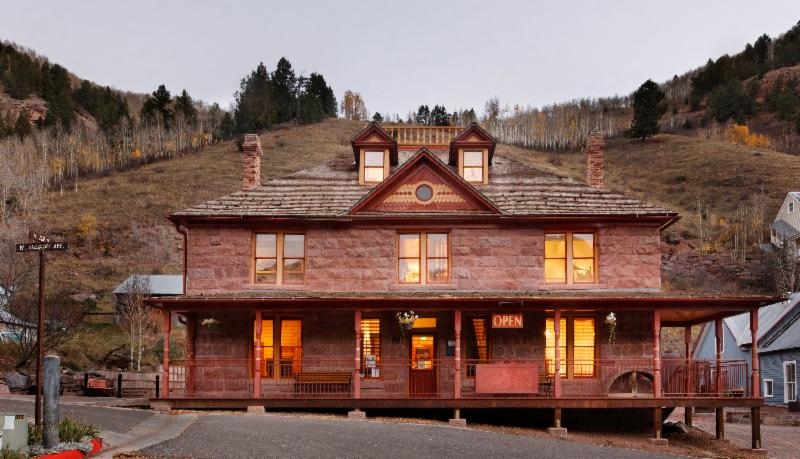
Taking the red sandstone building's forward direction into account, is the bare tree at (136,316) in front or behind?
behind

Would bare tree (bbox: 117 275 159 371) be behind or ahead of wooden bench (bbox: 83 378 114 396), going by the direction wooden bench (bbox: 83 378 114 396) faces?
behind

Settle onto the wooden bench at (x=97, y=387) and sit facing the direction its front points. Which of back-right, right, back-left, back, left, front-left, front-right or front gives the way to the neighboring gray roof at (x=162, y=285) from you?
back

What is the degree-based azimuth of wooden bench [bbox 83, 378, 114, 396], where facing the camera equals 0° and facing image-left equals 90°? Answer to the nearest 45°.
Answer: approximately 0°

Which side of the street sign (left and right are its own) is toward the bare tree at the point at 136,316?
back

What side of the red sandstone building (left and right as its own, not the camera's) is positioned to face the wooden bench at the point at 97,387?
right
